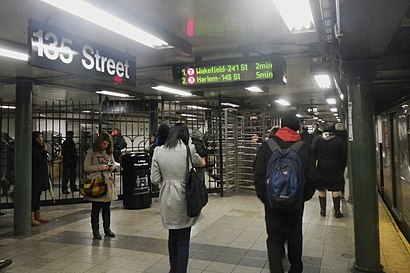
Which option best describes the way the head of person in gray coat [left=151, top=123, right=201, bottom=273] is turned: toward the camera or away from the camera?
away from the camera

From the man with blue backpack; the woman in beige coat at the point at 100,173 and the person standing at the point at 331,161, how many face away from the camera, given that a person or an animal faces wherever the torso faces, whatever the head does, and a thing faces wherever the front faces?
2

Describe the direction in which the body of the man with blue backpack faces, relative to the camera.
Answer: away from the camera

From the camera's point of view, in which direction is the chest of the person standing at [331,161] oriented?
away from the camera

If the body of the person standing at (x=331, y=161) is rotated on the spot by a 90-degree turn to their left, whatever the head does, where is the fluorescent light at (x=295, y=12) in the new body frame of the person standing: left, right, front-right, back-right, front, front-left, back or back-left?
left

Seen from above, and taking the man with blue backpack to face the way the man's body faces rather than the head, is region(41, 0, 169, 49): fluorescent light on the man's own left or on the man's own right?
on the man's own left

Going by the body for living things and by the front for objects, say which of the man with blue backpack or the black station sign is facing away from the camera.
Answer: the man with blue backpack

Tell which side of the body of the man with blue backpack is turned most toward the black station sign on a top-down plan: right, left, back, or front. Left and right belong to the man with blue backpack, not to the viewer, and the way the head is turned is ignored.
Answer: left

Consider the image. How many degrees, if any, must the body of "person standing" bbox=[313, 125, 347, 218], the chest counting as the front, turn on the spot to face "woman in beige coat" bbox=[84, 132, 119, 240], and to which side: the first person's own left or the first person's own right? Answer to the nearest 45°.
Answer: approximately 135° to the first person's own left

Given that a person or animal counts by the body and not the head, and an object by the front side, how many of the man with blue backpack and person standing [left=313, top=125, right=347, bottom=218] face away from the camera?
2

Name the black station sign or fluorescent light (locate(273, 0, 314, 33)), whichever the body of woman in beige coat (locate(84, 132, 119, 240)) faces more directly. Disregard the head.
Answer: the fluorescent light

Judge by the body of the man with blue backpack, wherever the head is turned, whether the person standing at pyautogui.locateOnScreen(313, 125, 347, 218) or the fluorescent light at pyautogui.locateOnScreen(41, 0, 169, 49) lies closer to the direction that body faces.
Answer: the person standing

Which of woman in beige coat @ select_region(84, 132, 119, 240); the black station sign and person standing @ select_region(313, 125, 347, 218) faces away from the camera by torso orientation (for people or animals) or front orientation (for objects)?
the person standing
